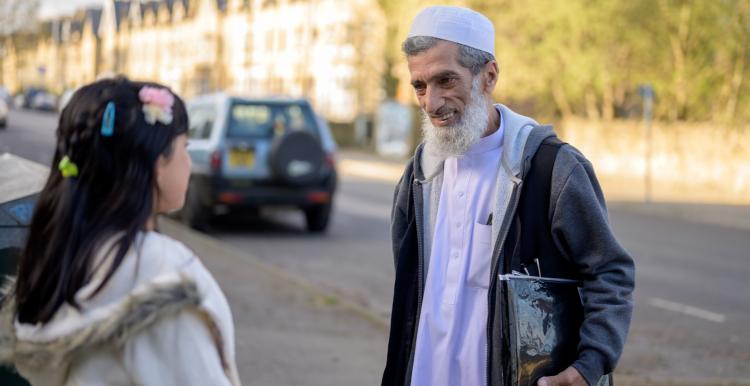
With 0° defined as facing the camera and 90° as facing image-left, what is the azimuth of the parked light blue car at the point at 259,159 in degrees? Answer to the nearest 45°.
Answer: approximately 180°

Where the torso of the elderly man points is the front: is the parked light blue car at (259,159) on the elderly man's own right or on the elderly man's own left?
on the elderly man's own right

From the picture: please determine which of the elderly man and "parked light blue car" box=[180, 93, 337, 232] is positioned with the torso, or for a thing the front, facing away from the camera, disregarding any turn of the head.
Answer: the parked light blue car

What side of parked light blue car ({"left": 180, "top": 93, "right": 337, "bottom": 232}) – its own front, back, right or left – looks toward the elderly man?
back

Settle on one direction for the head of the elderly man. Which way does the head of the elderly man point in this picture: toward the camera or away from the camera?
toward the camera

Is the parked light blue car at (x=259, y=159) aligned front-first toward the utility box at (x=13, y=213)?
no

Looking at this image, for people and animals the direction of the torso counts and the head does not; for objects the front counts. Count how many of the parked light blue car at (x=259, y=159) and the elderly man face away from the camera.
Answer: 1

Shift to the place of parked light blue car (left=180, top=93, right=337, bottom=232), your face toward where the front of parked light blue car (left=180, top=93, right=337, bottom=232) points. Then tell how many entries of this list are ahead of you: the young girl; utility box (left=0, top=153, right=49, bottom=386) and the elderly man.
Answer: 0

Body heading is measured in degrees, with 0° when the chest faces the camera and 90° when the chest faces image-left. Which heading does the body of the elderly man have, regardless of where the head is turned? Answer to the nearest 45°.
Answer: approximately 45°

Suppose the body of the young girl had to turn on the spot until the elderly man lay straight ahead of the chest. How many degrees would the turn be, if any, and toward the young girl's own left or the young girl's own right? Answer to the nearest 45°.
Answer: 0° — they already face them

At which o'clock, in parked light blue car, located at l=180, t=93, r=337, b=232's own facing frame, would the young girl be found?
The young girl is roughly at 6 o'clock from the parked light blue car.

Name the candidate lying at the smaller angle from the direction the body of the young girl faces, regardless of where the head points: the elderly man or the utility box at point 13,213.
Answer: the elderly man

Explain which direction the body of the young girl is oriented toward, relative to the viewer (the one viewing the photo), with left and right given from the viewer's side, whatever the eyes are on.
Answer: facing away from the viewer and to the right of the viewer

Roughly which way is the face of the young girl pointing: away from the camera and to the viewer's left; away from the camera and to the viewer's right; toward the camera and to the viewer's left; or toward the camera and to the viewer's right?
away from the camera and to the viewer's right
